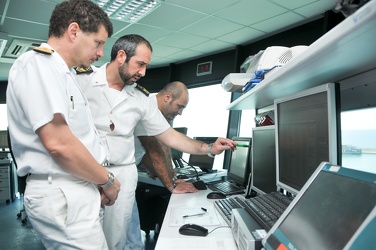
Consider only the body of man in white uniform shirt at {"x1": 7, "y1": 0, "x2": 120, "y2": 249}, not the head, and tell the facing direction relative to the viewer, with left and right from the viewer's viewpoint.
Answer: facing to the right of the viewer

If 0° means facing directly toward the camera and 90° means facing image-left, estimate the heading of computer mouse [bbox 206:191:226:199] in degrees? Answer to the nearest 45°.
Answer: approximately 270°

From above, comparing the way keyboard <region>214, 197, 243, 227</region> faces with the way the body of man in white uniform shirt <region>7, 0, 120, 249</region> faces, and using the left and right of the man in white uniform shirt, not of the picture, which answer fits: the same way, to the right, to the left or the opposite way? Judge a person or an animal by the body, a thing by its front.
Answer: the opposite way

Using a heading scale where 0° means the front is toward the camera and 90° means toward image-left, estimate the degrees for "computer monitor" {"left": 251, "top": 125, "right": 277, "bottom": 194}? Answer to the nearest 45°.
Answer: approximately 45°

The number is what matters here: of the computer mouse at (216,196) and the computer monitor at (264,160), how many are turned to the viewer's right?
1

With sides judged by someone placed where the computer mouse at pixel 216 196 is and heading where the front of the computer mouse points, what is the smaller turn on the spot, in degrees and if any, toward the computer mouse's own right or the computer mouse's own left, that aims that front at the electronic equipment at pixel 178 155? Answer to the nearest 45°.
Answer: approximately 90° to the computer mouse's own left

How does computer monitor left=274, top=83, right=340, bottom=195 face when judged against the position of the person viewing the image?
facing the viewer and to the left of the viewer

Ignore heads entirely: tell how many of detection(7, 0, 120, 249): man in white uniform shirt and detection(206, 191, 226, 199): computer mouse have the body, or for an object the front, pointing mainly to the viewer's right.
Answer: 2

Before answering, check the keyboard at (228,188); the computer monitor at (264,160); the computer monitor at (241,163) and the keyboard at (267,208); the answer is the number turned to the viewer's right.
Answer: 0

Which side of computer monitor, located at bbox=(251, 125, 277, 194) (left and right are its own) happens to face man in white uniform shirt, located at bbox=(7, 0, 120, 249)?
front

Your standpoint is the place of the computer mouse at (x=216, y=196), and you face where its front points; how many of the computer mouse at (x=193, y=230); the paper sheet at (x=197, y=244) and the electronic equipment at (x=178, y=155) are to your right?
2

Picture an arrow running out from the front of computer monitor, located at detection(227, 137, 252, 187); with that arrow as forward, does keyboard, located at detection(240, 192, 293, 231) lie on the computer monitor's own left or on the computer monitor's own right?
on the computer monitor's own left

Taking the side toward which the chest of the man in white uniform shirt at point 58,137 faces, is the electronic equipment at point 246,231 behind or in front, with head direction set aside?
in front

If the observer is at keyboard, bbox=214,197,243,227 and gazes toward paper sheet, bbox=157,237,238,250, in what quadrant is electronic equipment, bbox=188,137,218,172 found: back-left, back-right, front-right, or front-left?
back-right
